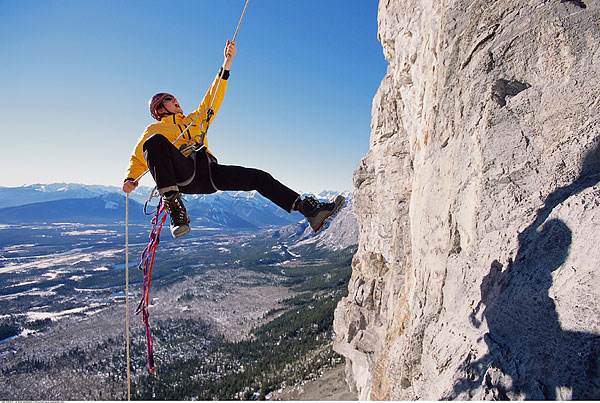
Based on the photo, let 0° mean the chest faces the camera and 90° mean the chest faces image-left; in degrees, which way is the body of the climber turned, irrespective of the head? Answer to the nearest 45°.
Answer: approximately 315°
